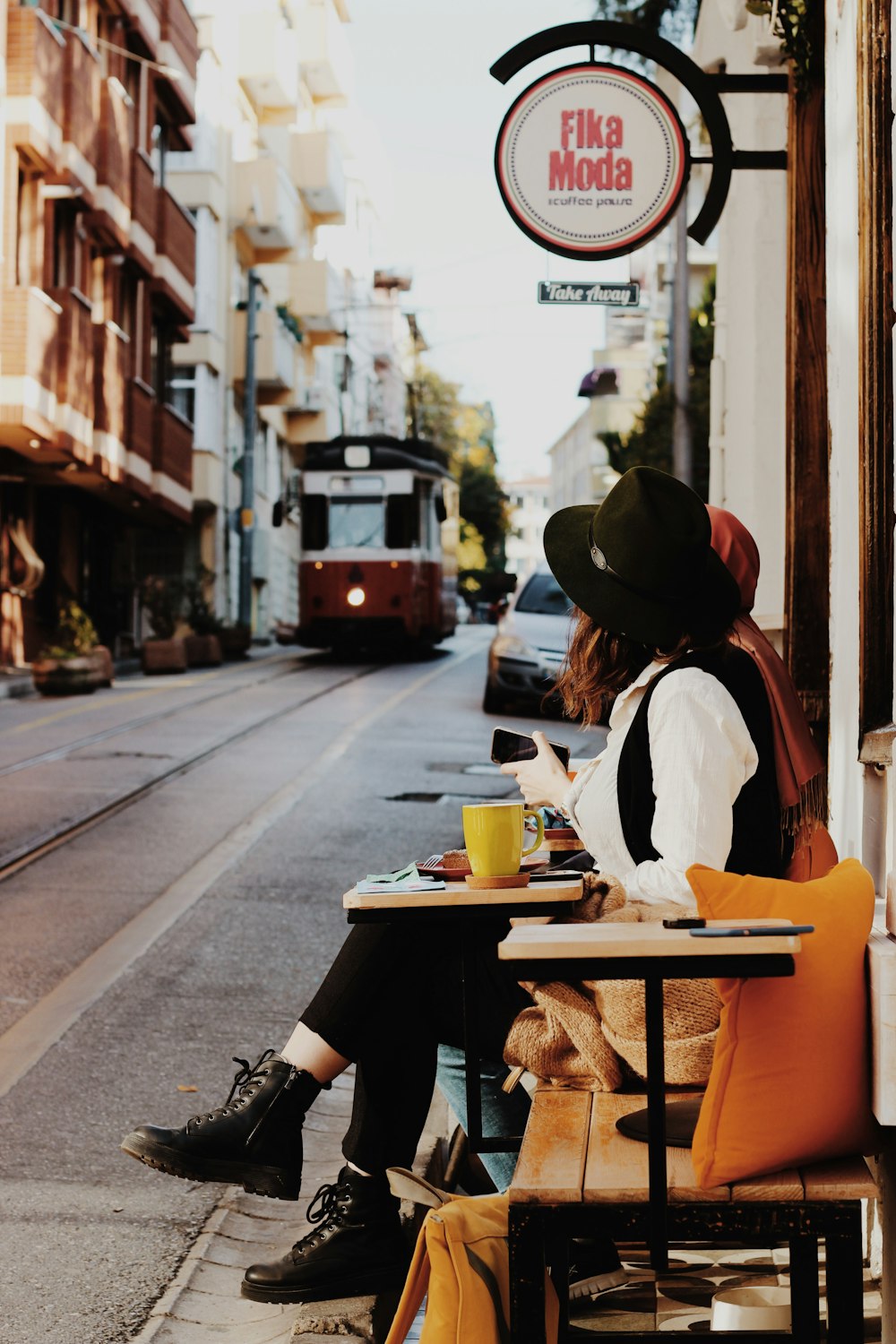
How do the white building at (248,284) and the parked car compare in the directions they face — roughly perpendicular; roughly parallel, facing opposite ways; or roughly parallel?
roughly perpendicular

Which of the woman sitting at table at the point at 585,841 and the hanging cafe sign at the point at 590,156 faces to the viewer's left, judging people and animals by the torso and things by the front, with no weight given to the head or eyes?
the woman sitting at table

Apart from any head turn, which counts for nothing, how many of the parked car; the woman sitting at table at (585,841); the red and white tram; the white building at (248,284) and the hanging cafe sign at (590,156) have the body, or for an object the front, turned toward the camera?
3

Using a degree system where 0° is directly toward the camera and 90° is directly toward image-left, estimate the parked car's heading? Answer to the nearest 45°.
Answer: approximately 0°

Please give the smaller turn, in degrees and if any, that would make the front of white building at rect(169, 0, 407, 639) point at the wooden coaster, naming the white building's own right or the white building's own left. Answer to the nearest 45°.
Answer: approximately 90° to the white building's own right

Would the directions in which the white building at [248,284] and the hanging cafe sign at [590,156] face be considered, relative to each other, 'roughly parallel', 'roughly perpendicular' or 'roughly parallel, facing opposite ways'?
roughly perpendicular

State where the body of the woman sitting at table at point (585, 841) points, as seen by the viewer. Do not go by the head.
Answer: to the viewer's left

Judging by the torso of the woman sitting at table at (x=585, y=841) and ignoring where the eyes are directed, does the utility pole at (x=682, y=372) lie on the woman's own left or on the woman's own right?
on the woman's own right

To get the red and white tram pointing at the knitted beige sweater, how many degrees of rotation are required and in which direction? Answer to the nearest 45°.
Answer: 0° — it already faces it

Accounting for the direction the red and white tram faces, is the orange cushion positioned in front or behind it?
in front

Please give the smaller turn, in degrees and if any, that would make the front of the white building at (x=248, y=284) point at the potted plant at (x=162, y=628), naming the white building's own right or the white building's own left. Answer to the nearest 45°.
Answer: approximately 90° to the white building's own right

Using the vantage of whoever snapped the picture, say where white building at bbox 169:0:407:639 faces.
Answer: facing to the right of the viewer

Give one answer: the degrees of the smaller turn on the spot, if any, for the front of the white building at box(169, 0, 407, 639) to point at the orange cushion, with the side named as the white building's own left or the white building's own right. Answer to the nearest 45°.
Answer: approximately 90° to the white building's own right

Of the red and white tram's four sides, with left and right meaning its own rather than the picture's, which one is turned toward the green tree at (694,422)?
left
